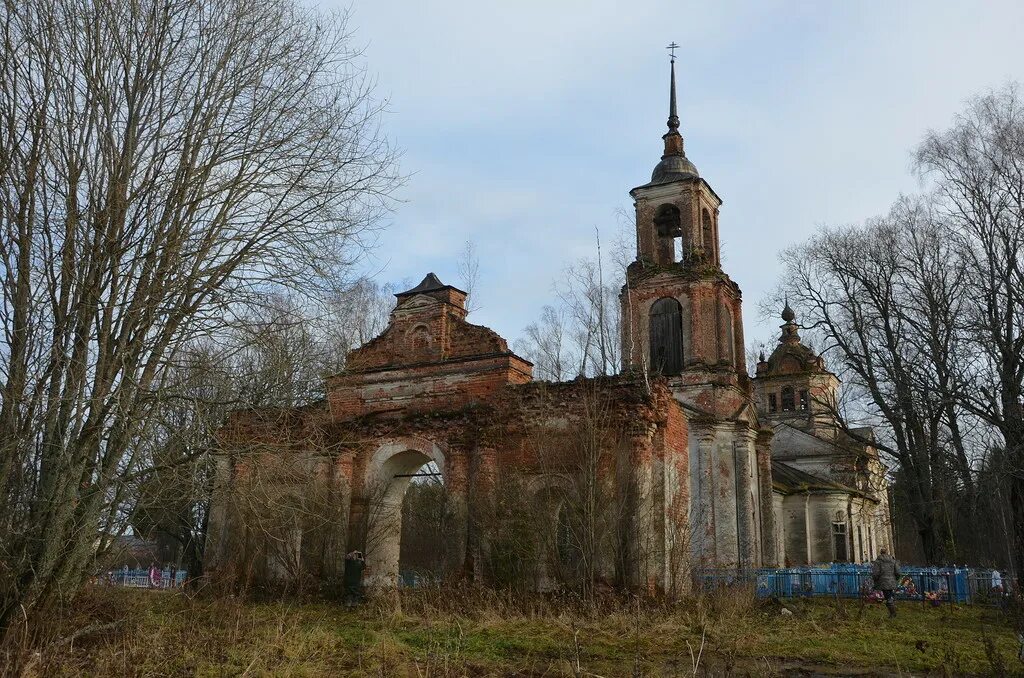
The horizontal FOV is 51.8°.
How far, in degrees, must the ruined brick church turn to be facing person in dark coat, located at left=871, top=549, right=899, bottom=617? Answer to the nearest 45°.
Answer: approximately 135° to its left

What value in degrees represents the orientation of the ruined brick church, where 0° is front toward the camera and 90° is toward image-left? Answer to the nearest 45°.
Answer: approximately 45°
